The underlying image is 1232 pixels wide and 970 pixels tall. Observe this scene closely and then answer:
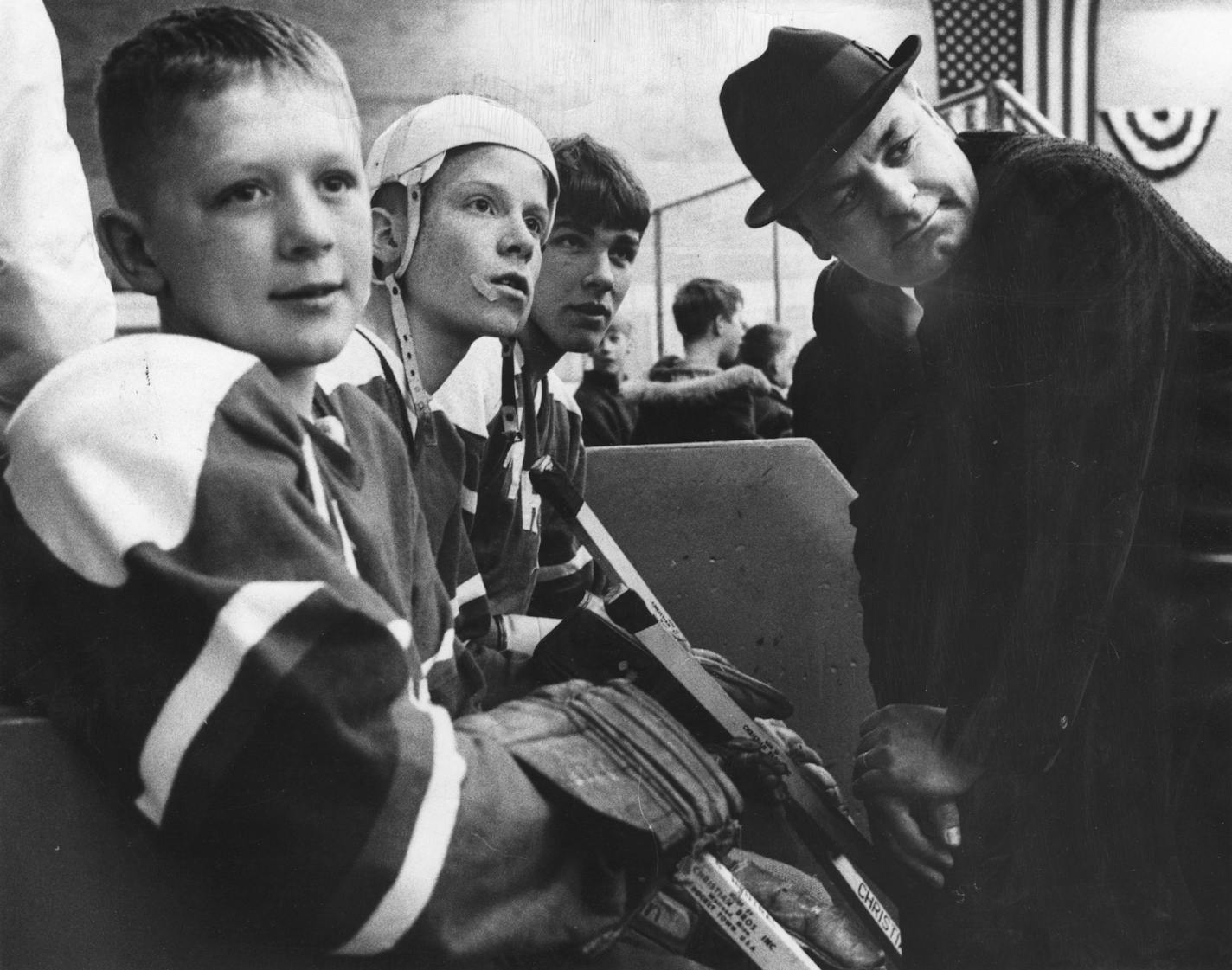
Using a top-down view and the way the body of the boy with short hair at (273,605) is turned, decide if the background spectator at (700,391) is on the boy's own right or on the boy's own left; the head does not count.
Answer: on the boy's own left

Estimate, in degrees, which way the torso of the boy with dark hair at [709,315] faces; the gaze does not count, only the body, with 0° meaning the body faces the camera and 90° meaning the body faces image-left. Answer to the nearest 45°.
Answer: approximately 225°

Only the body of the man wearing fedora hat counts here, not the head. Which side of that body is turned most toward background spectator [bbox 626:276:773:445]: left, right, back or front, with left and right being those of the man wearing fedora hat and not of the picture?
right

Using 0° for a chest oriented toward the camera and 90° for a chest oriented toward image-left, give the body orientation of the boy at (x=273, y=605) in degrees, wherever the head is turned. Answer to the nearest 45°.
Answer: approximately 315°

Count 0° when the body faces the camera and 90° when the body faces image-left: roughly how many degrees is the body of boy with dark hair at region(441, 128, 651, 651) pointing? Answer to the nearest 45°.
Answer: approximately 315°

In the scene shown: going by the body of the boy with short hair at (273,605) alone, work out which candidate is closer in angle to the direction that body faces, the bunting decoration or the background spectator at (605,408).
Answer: the bunting decoration

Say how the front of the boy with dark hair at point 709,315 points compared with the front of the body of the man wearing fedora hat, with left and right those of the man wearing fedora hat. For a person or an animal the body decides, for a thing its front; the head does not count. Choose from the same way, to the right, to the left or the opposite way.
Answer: the opposite way

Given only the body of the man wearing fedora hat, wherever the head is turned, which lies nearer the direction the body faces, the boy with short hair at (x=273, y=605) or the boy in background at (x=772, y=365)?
the boy with short hair

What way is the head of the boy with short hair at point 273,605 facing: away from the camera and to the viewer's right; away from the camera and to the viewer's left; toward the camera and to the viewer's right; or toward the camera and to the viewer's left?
toward the camera and to the viewer's right

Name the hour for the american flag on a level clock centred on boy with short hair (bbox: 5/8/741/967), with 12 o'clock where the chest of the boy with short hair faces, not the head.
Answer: The american flag is roughly at 9 o'clock from the boy with short hair.

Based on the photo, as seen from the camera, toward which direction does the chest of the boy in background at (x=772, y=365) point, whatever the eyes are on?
to the viewer's right
